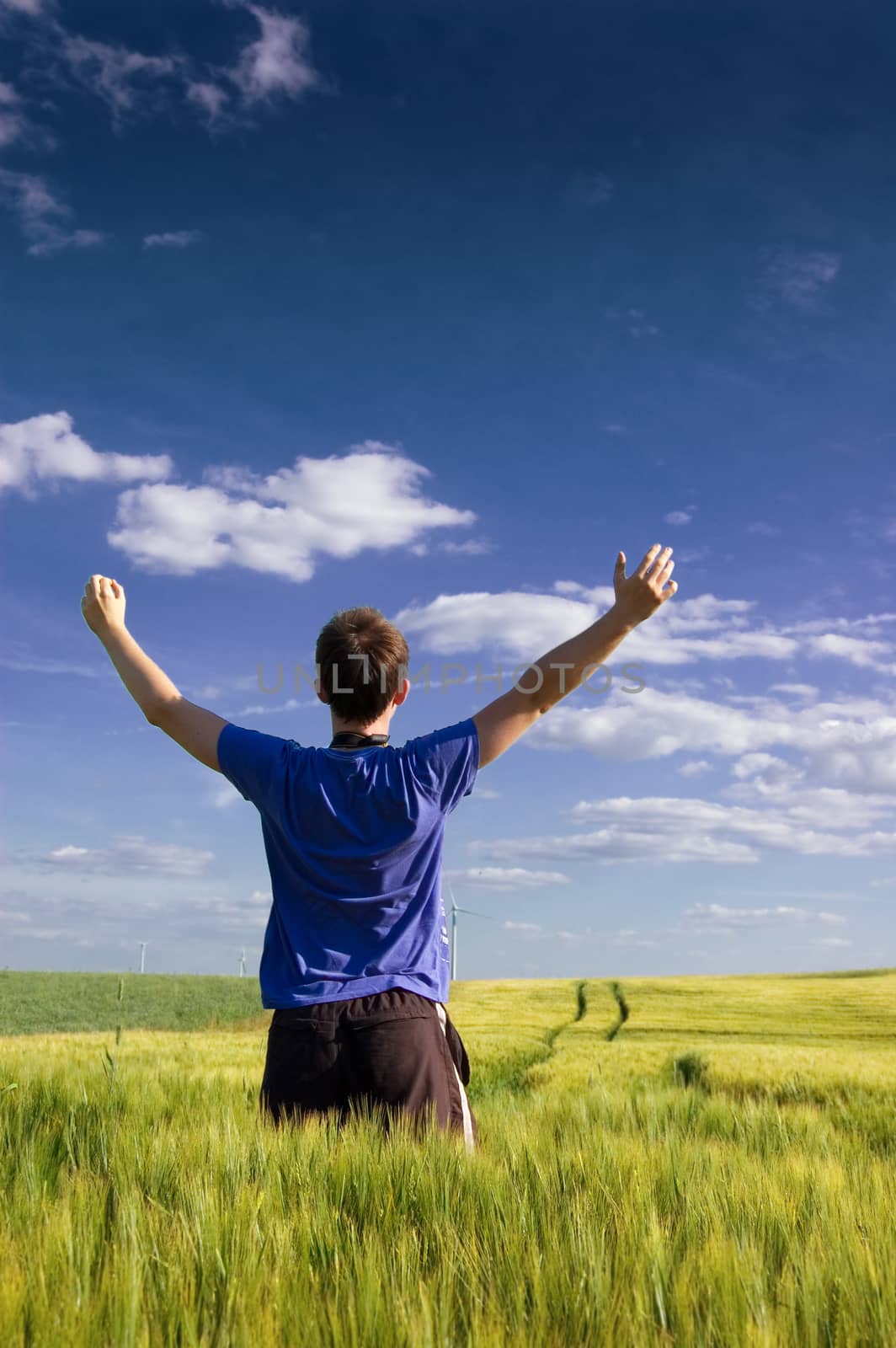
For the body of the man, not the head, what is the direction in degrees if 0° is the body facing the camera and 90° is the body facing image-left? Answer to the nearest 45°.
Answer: approximately 180°

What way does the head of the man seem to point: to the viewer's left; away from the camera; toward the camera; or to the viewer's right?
away from the camera
